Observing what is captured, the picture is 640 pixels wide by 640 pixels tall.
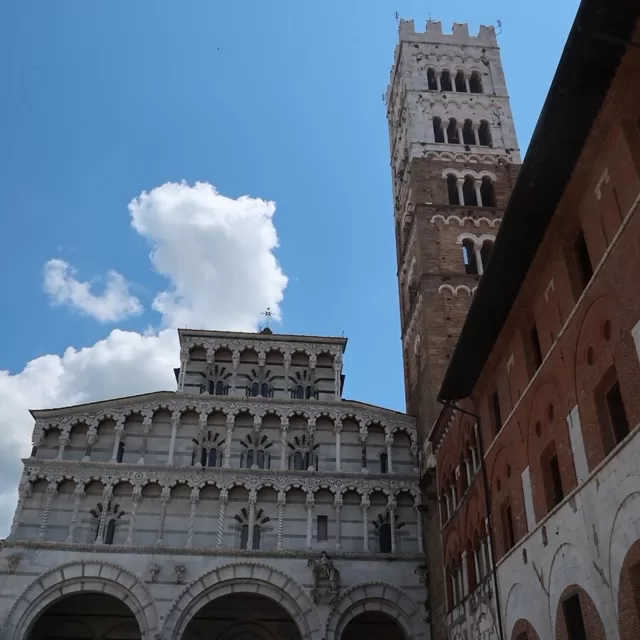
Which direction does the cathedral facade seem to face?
toward the camera
